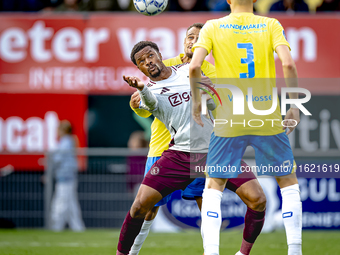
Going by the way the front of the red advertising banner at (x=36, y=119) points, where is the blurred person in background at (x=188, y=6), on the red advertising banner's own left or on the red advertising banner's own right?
on the red advertising banner's own left

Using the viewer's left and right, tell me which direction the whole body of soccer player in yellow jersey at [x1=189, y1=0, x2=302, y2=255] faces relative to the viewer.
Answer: facing away from the viewer

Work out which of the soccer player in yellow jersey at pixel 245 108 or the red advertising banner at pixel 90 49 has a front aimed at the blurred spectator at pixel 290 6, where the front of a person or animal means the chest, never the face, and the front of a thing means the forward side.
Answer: the soccer player in yellow jersey

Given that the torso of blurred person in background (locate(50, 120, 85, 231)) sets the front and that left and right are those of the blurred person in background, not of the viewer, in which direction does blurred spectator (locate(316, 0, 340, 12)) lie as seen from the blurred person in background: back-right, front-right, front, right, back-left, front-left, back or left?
back

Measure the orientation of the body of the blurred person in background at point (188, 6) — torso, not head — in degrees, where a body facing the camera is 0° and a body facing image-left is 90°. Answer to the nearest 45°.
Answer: approximately 0°

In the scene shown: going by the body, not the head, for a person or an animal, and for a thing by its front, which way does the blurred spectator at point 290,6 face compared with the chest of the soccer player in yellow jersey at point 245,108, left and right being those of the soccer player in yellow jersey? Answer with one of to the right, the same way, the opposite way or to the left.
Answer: the opposite way

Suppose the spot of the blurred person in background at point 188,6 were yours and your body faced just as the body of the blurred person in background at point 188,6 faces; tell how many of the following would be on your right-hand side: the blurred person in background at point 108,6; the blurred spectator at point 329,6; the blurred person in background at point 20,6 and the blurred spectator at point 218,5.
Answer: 2

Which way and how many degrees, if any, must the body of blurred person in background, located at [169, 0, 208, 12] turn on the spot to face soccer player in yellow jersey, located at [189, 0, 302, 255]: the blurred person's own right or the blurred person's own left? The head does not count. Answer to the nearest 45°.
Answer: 0° — they already face them
